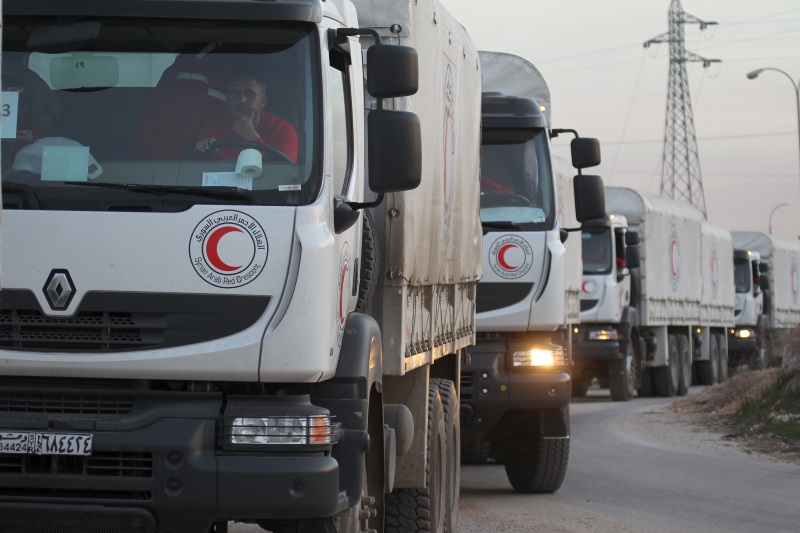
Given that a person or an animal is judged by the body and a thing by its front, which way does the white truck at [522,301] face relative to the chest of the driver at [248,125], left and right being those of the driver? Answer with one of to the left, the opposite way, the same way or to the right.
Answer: the same way

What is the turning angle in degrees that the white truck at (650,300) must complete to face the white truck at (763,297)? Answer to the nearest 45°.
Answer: approximately 135° to its right

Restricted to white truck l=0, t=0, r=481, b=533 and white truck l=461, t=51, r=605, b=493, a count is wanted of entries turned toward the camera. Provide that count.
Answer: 2

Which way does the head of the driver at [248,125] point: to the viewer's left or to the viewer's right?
to the viewer's left

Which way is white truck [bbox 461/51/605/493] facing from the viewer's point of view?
toward the camera

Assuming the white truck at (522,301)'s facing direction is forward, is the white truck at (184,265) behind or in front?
in front

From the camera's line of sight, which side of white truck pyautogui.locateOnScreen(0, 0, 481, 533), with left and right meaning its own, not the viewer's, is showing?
front

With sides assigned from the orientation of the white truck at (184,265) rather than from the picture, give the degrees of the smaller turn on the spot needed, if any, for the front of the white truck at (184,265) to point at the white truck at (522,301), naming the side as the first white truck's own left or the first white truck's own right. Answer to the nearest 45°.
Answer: approximately 135° to the first white truck's own left

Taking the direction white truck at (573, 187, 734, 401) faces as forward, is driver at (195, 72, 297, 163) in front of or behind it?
in front

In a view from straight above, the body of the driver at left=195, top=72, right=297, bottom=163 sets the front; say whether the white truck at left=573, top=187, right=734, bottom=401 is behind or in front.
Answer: behind

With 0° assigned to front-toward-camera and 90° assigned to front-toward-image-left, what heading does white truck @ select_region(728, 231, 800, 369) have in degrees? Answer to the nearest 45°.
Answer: approximately 45°

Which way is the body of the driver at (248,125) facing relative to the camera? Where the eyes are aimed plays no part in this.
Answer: toward the camera

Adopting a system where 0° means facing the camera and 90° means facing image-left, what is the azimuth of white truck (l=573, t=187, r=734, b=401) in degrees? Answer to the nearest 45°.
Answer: approximately 45°

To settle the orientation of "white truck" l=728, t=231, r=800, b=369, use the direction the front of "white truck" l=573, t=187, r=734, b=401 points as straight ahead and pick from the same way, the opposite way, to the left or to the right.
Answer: the same way

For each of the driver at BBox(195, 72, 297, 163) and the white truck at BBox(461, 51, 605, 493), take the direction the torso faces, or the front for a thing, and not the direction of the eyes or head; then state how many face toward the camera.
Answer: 2
